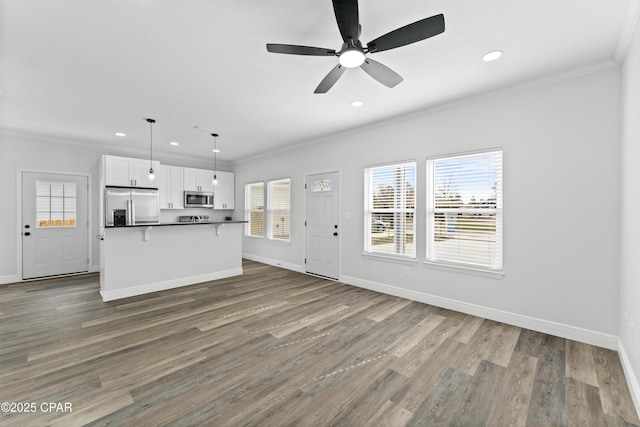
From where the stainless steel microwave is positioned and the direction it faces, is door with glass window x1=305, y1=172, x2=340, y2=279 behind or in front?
in front

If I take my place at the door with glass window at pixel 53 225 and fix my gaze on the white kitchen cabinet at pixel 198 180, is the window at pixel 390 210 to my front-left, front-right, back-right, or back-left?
front-right

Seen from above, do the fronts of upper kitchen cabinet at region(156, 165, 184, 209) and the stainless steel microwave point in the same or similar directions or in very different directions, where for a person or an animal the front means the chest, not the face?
same or similar directions

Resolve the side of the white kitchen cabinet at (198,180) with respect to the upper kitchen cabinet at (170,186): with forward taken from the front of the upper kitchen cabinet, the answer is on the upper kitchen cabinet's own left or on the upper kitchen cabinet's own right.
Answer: on the upper kitchen cabinet's own left

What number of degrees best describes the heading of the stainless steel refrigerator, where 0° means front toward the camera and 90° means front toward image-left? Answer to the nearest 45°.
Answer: approximately 0°

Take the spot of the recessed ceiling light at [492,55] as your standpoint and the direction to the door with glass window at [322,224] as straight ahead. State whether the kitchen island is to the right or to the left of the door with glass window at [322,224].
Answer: left

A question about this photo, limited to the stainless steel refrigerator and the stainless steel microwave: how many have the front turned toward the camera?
2

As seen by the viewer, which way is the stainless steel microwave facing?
toward the camera

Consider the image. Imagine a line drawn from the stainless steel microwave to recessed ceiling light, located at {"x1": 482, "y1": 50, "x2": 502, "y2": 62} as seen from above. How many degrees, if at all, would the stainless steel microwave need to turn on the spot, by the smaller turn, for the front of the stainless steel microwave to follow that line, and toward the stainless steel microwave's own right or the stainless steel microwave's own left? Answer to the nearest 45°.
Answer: approximately 45° to the stainless steel microwave's own left

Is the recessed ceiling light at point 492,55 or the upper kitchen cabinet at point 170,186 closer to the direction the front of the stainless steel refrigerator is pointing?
the recessed ceiling light

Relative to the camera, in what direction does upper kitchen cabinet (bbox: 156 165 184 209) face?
facing the viewer

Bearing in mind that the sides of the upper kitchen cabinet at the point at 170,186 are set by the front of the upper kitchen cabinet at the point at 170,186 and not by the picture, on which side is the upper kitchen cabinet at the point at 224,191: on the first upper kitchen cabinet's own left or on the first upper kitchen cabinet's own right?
on the first upper kitchen cabinet's own left

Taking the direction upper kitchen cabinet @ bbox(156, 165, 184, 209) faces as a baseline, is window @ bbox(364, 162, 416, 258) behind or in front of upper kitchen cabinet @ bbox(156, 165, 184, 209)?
in front

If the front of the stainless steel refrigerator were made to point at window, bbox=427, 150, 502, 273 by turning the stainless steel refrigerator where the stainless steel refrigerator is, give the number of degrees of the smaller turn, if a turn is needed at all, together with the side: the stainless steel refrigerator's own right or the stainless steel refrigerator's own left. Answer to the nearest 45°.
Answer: approximately 45° to the stainless steel refrigerator's own left

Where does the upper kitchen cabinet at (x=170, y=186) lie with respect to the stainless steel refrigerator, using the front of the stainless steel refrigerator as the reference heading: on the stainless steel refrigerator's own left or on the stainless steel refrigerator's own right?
on the stainless steel refrigerator's own left

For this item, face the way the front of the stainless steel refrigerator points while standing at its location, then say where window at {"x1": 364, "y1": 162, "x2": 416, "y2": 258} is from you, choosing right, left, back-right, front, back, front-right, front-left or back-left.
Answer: front-left

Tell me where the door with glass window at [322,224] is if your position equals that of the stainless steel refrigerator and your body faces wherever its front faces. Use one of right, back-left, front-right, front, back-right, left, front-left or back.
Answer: front-left
